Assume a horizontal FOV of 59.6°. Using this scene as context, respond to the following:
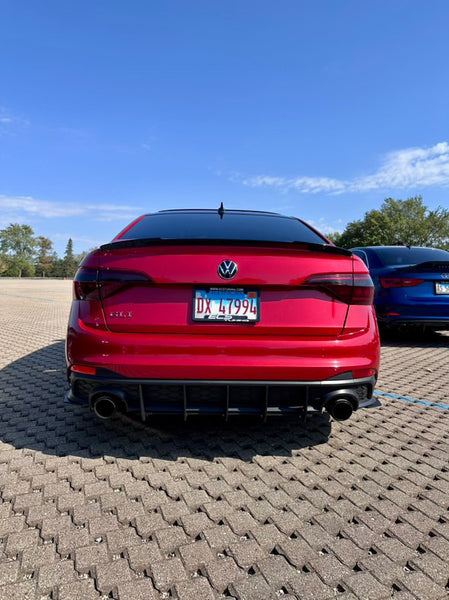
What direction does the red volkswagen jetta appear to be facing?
away from the camera

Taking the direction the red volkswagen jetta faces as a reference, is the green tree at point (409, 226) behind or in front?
in front

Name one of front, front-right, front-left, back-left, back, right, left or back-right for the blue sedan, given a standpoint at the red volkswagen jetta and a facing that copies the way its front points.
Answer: front-right
